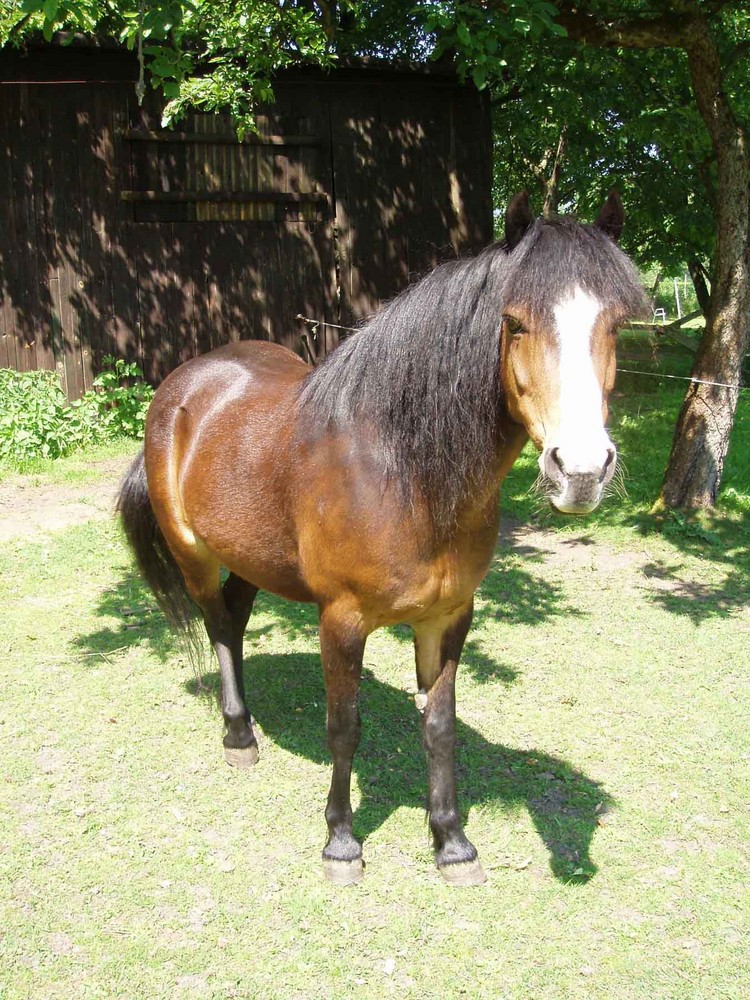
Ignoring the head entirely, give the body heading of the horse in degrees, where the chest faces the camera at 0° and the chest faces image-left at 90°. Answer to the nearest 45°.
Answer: approximately 315°

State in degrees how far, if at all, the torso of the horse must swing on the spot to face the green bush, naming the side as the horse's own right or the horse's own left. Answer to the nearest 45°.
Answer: approximately 180°
